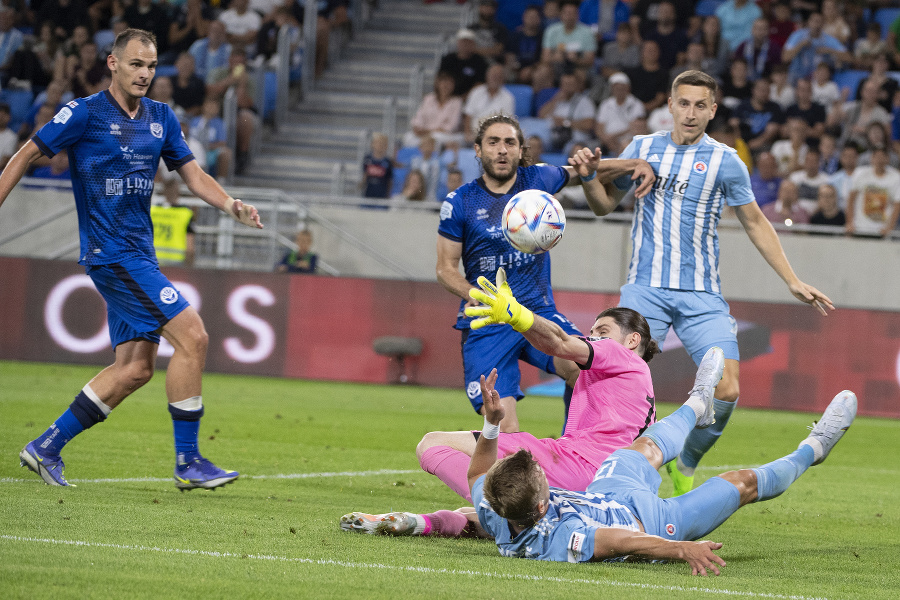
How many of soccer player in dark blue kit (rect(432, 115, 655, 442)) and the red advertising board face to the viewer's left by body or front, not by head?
0

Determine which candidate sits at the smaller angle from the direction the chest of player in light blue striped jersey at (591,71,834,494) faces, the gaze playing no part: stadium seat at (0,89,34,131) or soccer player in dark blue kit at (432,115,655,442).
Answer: the soccer player in dark blue kit

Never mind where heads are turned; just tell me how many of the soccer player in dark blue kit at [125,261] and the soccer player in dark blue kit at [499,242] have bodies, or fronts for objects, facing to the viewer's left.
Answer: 0

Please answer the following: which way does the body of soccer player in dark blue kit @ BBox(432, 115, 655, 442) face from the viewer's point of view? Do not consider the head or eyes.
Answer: toward the camera

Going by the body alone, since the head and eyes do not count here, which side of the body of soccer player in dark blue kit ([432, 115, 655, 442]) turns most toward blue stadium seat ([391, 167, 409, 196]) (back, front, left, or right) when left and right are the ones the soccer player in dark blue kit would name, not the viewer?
back

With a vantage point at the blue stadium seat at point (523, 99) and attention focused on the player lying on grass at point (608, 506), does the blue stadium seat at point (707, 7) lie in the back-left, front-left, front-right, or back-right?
back-left

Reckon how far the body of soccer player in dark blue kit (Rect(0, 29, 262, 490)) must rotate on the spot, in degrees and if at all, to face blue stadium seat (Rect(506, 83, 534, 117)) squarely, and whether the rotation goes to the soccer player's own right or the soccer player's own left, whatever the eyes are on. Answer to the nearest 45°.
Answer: approximately 90° to the soccer player's own left

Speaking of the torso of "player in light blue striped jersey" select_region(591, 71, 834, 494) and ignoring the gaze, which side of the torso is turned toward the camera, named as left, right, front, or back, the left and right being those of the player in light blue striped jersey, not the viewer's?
front

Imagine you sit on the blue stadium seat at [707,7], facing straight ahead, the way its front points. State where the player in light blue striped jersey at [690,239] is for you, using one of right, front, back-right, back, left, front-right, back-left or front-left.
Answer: front-left
